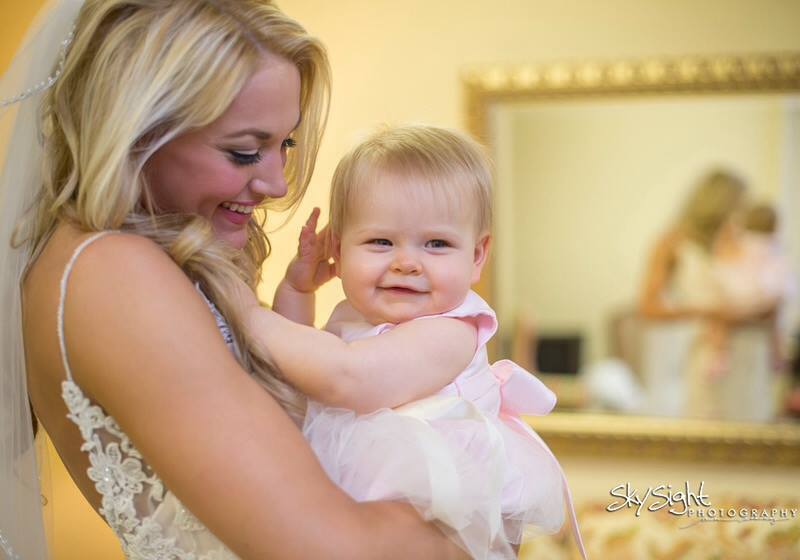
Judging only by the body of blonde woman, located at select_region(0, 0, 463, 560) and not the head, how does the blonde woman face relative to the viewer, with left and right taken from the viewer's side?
facing to the right of the viewer

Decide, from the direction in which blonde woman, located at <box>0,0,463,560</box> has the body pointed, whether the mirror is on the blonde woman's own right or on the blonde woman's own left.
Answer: on the blonde woman's own left
